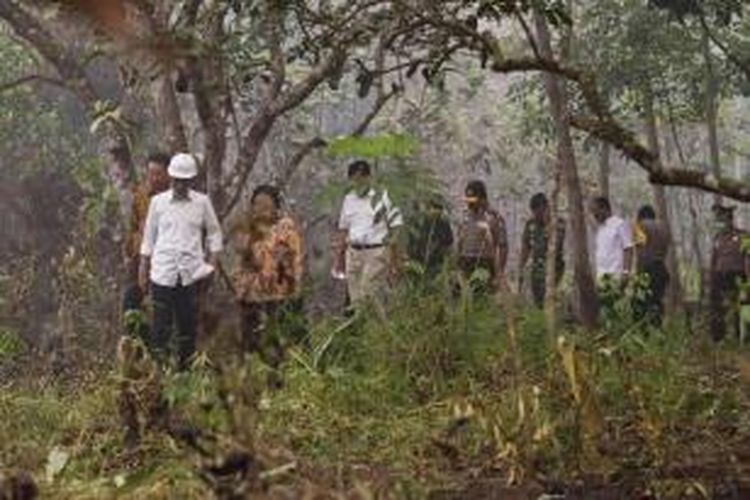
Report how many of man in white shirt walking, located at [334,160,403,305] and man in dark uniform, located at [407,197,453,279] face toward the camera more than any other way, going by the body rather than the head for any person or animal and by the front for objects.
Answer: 2

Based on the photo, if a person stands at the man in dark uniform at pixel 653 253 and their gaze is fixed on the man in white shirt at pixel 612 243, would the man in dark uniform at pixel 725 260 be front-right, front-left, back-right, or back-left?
back-left

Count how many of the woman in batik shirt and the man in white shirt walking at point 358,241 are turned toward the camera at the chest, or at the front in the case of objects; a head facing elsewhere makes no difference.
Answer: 2

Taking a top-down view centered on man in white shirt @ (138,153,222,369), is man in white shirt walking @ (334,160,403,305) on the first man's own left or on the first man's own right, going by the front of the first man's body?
on the first man's own left

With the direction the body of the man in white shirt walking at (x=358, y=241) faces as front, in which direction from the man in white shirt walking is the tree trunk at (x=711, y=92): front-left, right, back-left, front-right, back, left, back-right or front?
back-left

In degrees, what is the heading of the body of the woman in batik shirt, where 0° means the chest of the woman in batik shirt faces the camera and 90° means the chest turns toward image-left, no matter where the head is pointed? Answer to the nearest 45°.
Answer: approximately 0°

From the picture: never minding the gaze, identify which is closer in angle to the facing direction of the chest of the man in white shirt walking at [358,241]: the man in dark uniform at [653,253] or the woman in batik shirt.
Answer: the woman in batik shirt

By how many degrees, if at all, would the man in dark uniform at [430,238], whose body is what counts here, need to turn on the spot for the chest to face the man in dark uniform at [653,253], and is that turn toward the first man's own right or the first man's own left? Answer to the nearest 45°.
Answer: approximately 135° to the first man's own left
